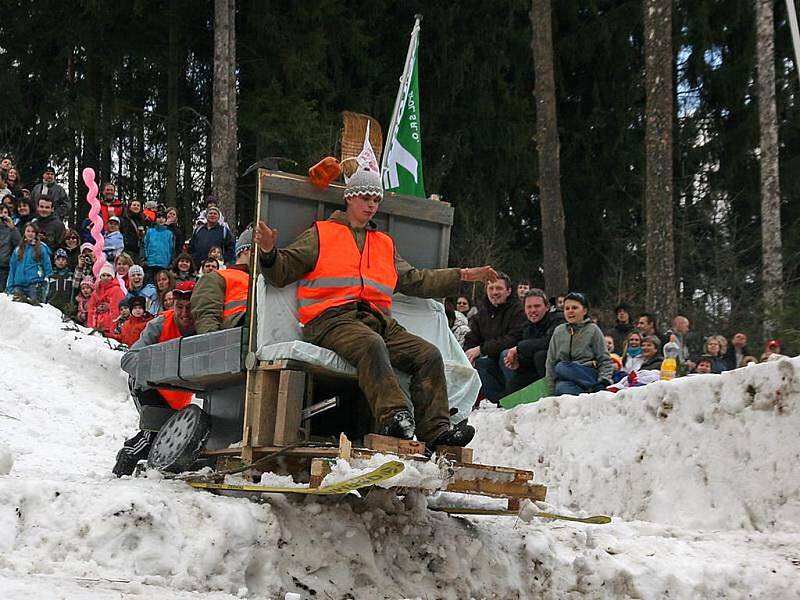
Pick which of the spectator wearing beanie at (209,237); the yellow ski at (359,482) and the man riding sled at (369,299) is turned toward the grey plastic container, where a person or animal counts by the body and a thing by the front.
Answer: the spectator wearing beanie

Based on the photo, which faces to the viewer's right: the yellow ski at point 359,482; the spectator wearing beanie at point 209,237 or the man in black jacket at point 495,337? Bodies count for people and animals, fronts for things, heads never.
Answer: the yellow ski

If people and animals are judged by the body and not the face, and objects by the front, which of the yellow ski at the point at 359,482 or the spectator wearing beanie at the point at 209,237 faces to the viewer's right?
the yellow ski

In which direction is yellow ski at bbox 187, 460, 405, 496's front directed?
to the viewer's right

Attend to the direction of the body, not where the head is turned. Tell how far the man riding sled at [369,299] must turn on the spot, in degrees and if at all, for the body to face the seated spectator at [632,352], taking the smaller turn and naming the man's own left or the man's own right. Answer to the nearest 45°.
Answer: approximately 90° to the man's own left

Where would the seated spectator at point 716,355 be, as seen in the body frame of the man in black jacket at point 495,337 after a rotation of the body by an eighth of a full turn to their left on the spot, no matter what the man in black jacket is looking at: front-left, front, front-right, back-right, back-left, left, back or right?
left

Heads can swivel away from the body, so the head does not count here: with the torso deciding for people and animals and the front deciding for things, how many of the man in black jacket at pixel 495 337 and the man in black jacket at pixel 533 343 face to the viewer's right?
0

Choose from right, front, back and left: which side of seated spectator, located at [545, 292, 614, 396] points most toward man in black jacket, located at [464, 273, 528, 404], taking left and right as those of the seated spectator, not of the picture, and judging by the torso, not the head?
right

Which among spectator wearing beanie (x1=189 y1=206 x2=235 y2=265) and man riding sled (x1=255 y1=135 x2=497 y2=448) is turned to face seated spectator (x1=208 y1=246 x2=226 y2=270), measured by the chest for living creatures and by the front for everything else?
the spectator wearing beanie

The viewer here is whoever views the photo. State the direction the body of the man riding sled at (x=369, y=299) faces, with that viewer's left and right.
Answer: facing the viewer and to the right of the viewer

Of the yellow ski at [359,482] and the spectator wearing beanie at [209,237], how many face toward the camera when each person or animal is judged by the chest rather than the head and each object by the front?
1

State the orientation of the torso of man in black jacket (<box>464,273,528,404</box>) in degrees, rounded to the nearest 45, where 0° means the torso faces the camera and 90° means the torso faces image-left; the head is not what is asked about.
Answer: approximately 45°

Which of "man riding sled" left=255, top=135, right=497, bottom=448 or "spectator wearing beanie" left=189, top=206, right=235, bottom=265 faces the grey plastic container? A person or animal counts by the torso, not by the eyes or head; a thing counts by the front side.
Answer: the spectator wearing beanie

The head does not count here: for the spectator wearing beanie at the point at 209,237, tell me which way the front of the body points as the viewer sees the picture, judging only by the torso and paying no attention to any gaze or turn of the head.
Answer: toward the camera

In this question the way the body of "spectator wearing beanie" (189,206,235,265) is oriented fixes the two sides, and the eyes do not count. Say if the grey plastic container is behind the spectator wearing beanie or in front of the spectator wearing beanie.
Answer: in front
